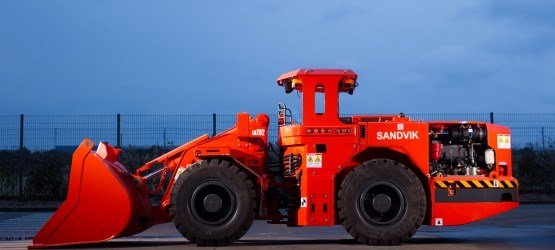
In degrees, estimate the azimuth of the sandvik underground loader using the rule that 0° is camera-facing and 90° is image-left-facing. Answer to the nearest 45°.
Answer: approximately 90°
